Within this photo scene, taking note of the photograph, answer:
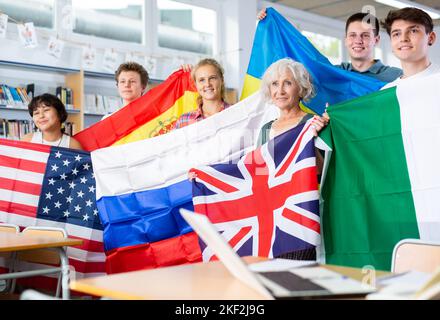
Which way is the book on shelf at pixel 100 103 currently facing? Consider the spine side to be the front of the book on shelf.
toward the camera

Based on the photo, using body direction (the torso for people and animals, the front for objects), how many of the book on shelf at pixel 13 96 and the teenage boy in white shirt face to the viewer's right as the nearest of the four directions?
0

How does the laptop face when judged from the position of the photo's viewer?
facing to the right of the viewer

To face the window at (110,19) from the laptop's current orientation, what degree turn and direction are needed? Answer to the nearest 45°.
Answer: approximately 90° to its left

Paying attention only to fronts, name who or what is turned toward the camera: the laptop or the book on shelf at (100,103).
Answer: the book on shelf

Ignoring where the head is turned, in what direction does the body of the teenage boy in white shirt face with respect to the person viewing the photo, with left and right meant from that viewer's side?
facing the viewer and to the left of the viewer

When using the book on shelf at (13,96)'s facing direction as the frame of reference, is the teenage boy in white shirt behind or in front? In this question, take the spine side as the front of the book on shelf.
in front

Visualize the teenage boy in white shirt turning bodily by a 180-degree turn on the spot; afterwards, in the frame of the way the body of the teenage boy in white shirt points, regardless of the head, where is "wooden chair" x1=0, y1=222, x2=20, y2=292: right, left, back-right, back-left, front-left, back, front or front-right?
back-left

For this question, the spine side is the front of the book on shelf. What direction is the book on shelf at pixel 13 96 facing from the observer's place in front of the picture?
facing the viewer

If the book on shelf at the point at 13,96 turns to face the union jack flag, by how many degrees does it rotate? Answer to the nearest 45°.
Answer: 0° — it already faces it
